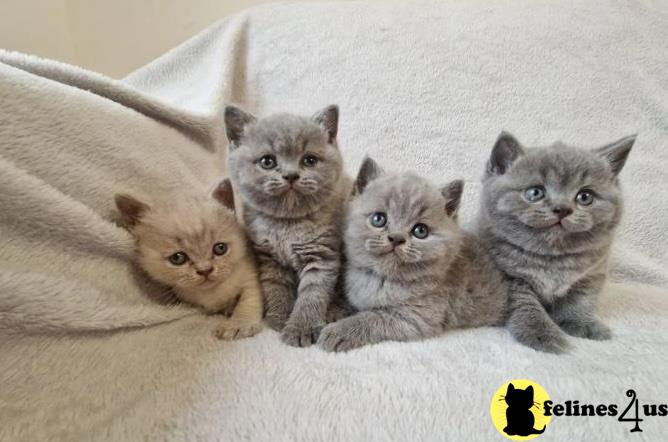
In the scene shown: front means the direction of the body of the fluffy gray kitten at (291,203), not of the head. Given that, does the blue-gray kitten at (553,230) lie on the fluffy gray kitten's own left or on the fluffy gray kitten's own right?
on the fluffy gray kitten's own left

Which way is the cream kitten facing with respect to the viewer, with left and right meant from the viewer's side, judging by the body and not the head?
facing the viewer

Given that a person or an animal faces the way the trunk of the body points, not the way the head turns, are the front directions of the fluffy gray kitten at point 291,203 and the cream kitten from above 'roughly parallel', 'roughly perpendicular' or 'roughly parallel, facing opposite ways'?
roughly parallel

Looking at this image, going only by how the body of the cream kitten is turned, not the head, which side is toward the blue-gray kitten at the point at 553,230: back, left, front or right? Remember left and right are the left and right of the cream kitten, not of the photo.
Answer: left

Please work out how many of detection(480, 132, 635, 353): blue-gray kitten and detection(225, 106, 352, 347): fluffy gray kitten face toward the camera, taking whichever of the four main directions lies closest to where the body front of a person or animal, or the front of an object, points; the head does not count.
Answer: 2

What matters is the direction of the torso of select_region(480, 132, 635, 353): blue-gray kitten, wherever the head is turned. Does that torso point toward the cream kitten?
no

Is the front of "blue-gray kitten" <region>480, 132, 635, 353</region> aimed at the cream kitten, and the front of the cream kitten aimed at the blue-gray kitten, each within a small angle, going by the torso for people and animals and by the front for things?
no

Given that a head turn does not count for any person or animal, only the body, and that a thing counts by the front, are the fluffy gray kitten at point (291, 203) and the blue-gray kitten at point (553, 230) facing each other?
no

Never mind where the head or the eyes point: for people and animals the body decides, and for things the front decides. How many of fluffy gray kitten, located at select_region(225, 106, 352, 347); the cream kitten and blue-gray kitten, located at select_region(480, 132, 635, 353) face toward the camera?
3

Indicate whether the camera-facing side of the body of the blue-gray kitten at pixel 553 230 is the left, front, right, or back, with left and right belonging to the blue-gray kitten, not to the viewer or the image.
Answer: front
